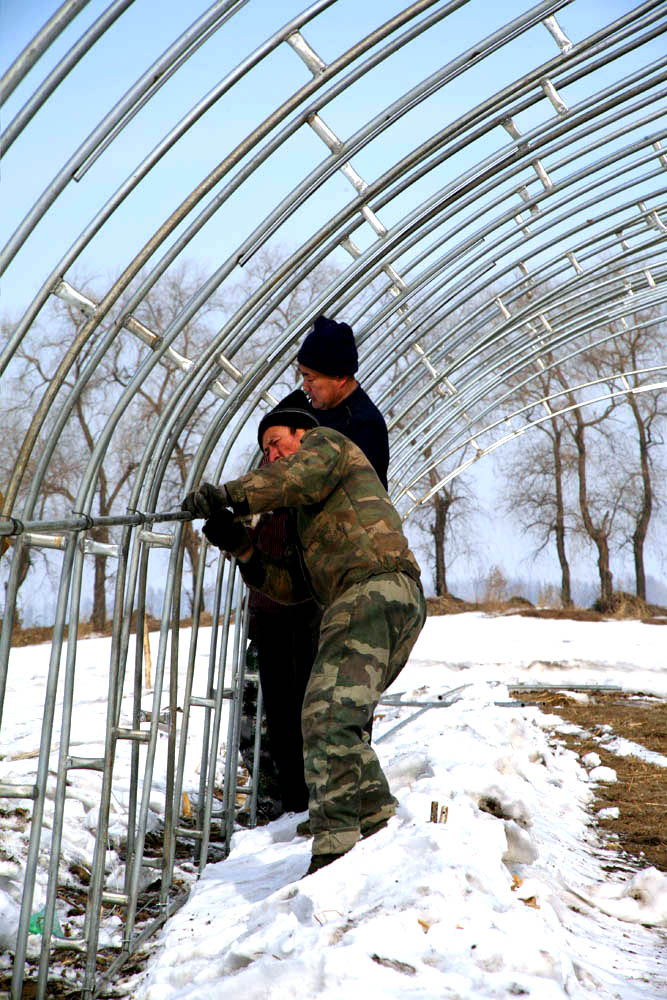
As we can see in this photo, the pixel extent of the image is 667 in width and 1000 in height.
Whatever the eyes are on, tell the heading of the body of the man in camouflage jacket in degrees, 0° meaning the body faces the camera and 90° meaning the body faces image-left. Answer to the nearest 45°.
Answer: approximately 90°

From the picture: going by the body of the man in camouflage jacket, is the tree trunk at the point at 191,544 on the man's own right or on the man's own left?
on the man's own right

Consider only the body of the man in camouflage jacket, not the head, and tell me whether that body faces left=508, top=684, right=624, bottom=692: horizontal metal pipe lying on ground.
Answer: no

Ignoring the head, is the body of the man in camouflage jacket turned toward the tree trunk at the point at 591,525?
no

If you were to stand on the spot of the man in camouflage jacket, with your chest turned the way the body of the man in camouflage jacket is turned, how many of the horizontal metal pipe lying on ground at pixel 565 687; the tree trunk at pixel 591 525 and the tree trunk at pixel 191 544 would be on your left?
0
